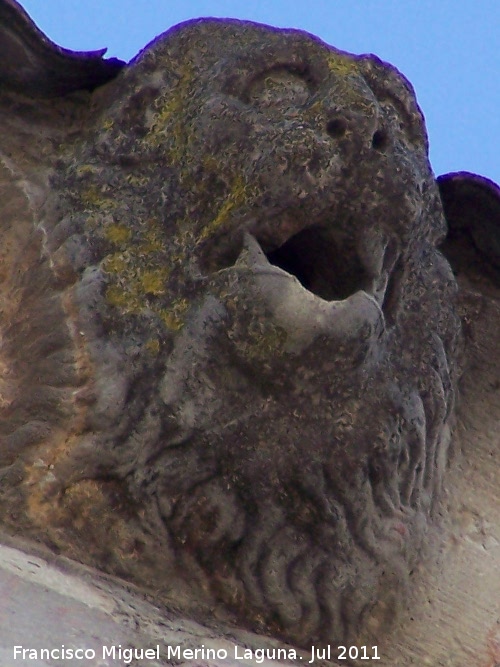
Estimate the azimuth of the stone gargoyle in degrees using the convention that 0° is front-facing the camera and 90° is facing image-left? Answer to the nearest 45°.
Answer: approximately 315°
